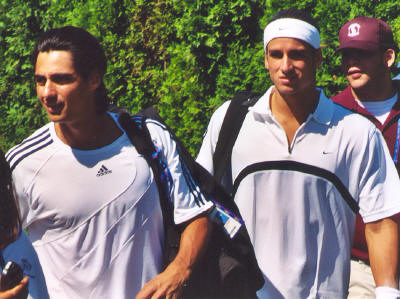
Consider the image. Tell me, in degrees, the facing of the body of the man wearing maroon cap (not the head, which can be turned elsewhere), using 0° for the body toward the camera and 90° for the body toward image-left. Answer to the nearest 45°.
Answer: approximately 45°

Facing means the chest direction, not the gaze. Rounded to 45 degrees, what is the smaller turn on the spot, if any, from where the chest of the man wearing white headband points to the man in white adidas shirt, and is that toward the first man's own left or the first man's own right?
approximately 45° to the first man's own right

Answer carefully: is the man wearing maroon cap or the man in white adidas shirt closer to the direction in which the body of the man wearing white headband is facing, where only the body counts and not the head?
the man in white adidas shirt

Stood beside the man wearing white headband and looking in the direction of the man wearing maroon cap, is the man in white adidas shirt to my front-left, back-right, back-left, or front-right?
back-left

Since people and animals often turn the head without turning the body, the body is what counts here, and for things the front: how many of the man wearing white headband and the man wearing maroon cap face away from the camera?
0

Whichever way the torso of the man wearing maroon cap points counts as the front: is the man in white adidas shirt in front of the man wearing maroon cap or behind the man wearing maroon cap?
in front

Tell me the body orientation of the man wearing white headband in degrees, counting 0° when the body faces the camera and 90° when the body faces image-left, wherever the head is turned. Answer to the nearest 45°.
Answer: approximately 0°

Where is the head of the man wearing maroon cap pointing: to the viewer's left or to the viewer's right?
to the viewer's left
